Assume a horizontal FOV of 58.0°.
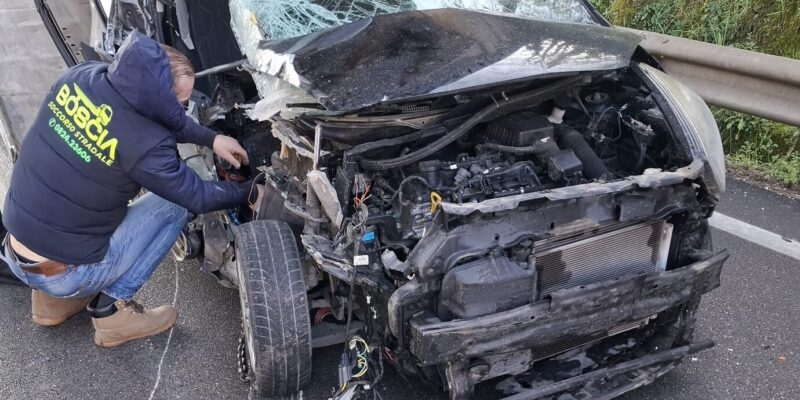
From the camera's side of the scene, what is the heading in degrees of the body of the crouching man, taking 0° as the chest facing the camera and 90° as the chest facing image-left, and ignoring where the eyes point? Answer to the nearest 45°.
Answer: approximately 225°

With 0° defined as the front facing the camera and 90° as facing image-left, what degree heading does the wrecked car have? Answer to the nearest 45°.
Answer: approximately 315°

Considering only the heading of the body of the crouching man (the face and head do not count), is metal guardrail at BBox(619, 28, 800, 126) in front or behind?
in front

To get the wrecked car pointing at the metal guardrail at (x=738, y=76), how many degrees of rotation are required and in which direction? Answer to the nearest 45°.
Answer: approximately 90° to its left

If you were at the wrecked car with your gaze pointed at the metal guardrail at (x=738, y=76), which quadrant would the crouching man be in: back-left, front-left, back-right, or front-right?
back-left
